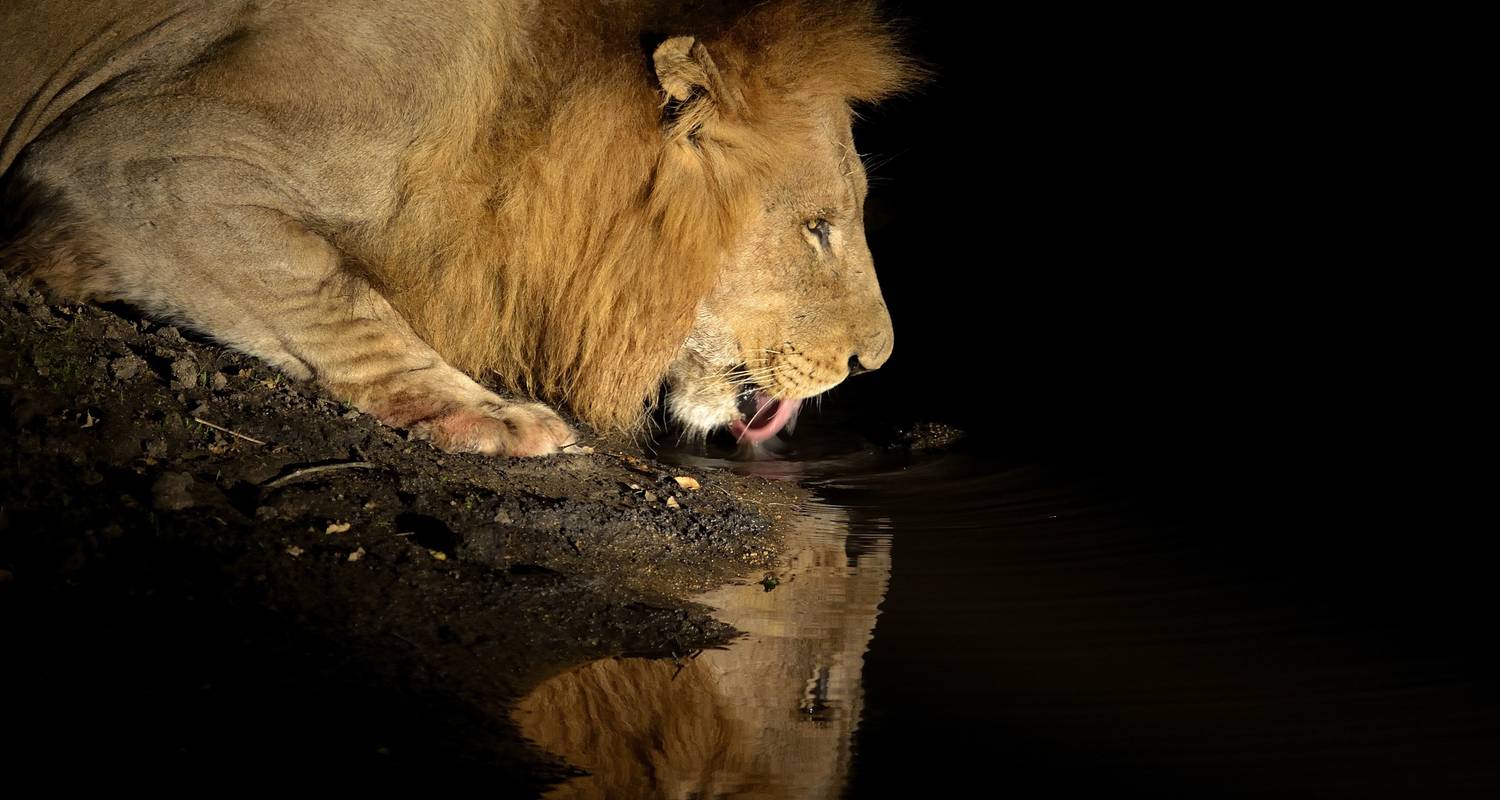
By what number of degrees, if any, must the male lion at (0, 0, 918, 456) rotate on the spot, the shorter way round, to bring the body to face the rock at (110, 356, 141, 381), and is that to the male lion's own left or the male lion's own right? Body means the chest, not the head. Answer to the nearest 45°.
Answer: approximately 135° to the male lion's own right

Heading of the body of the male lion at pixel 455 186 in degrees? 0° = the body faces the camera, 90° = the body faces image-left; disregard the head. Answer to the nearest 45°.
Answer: approximately 270°

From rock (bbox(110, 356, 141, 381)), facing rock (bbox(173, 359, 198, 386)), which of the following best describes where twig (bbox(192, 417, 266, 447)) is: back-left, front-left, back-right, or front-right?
front-right

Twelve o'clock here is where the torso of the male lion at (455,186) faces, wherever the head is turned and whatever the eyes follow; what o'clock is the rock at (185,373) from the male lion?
The rock is roughly at 5 o'clock from the male lion.

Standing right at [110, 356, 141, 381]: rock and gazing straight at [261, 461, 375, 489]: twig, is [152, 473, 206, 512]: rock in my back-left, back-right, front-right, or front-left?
front-right

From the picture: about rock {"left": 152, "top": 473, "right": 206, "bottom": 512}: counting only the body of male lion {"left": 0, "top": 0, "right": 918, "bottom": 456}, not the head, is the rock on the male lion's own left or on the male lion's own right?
on the male lion's own right
